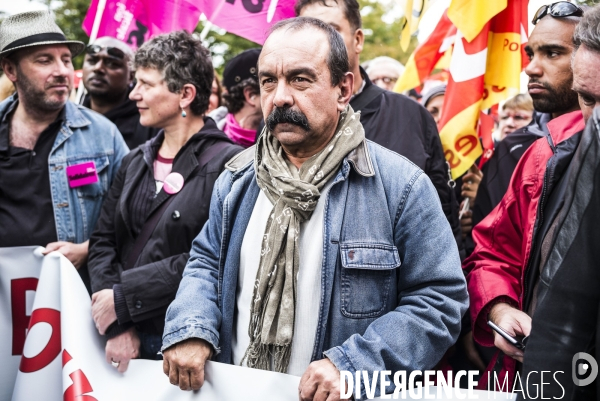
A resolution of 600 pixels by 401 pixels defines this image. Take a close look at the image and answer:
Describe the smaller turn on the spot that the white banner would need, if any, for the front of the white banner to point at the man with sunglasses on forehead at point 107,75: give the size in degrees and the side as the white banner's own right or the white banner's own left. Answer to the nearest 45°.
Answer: approximately 180°

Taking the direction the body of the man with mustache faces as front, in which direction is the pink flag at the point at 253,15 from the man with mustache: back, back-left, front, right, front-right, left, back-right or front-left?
back-right

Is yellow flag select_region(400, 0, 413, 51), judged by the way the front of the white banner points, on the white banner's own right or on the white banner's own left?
on the white banner's own left

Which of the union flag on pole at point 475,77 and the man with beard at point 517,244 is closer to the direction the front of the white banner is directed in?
the man with beard

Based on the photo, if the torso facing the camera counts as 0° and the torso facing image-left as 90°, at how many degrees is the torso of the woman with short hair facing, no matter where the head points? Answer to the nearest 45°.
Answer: approximately 45°

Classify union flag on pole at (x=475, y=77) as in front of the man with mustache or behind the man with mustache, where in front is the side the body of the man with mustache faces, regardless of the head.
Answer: behind

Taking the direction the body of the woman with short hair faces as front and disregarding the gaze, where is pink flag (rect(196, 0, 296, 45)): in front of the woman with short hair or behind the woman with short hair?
behind

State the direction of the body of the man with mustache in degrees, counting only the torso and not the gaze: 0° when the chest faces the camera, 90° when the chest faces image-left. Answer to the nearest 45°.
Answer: approximately 45°

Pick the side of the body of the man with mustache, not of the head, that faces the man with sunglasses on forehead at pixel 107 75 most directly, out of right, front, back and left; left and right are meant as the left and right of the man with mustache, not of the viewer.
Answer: right

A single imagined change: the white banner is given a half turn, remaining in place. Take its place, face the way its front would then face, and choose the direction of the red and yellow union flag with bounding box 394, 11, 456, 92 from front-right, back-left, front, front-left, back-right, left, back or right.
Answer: front-right

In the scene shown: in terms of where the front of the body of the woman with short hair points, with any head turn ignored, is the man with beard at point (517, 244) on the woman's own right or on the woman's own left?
on the woman's own left

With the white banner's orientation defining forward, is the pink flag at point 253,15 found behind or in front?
behind

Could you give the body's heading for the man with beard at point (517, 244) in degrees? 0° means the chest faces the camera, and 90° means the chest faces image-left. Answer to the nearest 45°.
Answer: approximately 45°
